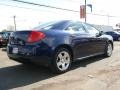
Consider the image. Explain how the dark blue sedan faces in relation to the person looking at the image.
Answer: facing away from the viewer and to the right of the viewer

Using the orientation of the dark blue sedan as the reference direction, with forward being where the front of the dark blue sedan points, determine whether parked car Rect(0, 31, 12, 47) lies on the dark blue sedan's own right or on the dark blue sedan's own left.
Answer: on the dark blue sedan's own left
